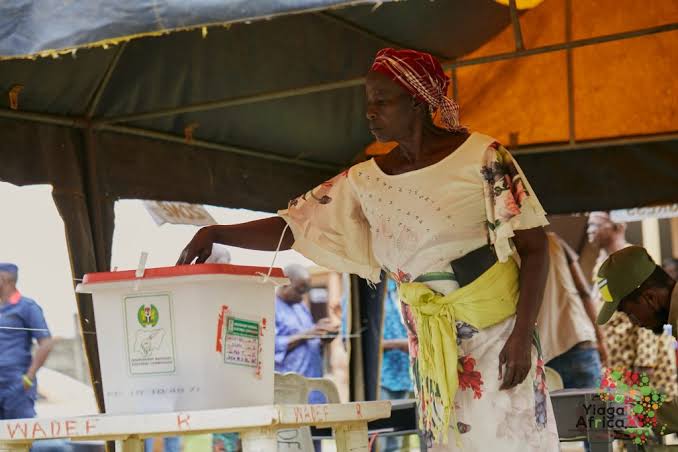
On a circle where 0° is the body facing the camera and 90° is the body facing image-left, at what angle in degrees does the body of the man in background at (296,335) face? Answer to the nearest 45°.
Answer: approximately 315°

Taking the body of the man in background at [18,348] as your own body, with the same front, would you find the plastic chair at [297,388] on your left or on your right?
on your left

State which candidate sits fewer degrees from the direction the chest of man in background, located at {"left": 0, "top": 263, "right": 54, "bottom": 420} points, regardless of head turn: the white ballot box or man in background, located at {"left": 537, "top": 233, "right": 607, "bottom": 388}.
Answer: the white ballot box

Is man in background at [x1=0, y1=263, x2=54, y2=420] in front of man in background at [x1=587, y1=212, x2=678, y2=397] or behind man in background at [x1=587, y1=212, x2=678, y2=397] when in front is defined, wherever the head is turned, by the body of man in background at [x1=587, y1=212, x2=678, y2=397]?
in front

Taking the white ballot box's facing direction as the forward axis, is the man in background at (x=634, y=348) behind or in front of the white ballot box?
behind

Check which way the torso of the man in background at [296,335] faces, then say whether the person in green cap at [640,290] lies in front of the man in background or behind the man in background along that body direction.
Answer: in front

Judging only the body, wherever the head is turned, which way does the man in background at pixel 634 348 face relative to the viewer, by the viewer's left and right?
facing the viewer and to the left of the viewer

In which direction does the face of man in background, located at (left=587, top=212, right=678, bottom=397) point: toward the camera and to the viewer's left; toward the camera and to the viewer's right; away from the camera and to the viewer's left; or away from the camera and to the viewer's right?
toward the camera and to the viewer's left

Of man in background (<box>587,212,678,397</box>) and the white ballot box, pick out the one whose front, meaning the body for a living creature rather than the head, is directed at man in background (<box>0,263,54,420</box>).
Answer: man in background (<box>587,212,678,397</box>)

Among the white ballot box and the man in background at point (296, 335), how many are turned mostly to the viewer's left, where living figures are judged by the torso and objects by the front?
0

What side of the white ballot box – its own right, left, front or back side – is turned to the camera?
front

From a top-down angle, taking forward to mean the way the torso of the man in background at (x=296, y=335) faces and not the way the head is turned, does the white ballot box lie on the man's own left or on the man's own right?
on the man's own right
